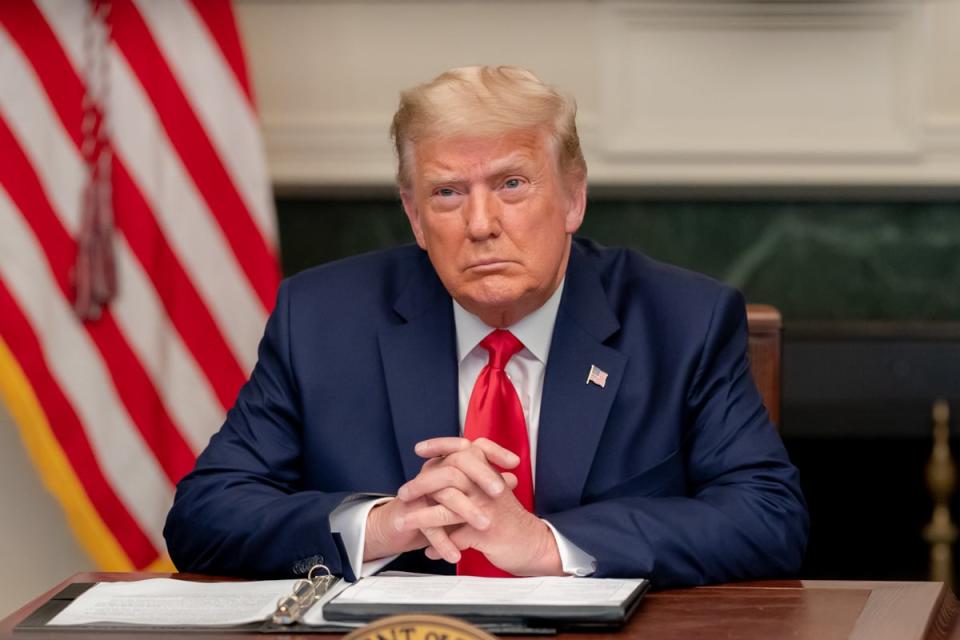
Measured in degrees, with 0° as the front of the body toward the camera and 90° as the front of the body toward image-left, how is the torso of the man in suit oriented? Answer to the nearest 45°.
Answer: approximately 0°

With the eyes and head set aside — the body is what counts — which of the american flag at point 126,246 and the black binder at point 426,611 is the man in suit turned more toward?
the black binder

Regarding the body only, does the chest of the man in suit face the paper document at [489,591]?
yes

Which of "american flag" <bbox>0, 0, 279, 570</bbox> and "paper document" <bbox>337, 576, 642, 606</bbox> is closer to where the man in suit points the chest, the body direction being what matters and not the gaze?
the paper document

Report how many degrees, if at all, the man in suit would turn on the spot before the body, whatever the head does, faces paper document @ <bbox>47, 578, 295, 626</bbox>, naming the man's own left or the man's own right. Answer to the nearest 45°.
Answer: approximately 45° to the man's own right

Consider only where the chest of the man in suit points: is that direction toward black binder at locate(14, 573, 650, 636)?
yes
